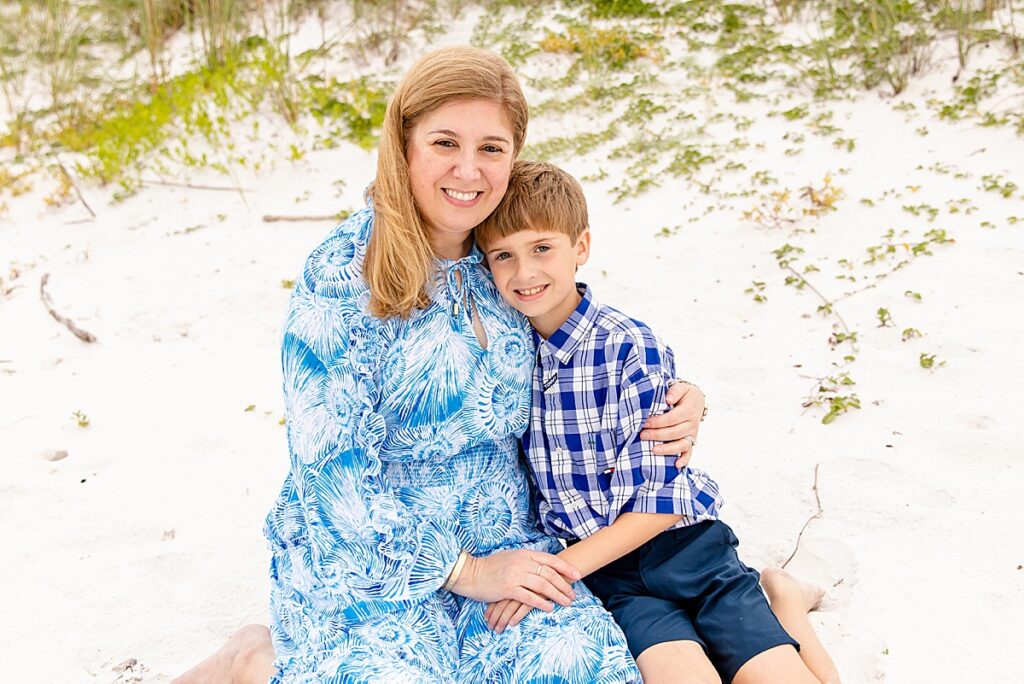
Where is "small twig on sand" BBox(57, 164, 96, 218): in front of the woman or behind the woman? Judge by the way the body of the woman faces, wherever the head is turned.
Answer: behind

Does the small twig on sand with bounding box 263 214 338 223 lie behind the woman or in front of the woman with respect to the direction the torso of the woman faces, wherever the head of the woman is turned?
behind

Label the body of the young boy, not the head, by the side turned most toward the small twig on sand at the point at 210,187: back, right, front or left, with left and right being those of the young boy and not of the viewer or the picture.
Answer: back

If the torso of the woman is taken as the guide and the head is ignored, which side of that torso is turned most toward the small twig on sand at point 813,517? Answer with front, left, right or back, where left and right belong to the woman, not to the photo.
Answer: left

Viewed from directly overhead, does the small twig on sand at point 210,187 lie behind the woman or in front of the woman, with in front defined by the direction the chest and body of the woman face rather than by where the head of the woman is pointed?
behind

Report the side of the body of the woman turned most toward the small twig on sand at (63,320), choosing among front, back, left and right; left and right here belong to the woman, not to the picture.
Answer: back

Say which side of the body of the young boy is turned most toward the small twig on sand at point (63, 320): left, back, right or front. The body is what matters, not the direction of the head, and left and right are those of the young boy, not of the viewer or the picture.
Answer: right
